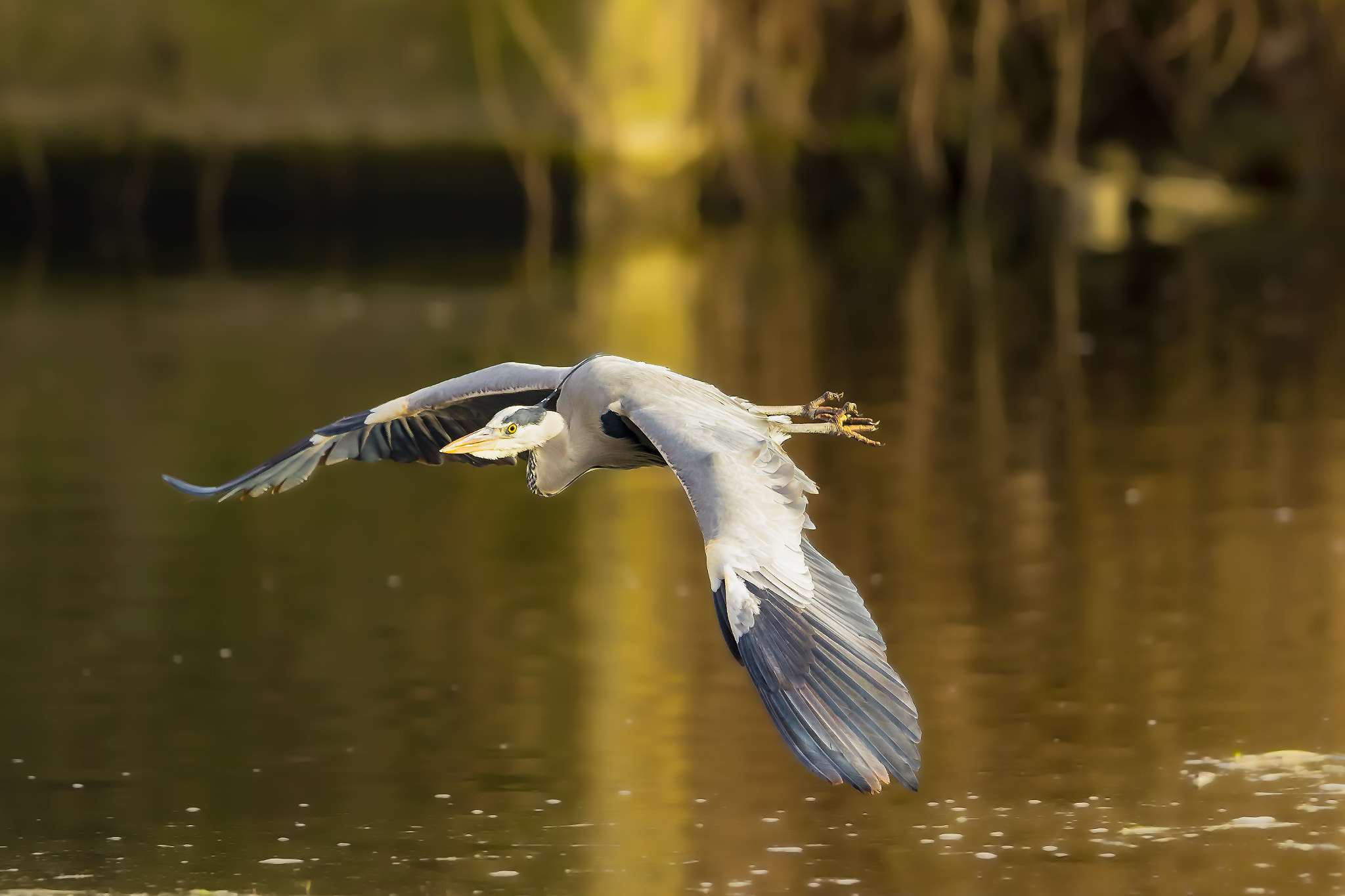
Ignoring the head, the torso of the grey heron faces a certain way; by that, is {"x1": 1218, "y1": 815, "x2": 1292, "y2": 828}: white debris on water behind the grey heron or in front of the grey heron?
behind

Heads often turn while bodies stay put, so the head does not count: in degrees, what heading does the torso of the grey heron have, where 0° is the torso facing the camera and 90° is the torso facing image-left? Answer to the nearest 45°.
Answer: approximately 45°
